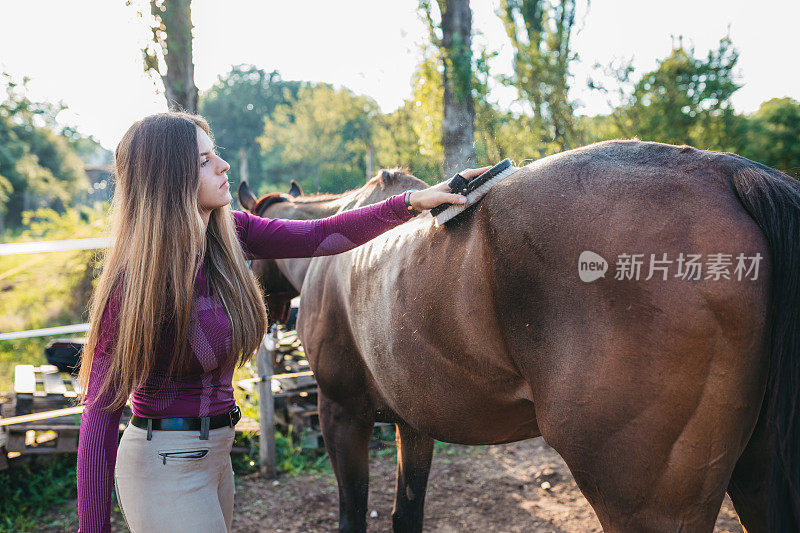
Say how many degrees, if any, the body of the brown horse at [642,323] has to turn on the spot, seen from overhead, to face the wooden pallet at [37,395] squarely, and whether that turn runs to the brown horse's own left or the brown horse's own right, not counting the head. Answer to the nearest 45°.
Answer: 0° — it already faces it

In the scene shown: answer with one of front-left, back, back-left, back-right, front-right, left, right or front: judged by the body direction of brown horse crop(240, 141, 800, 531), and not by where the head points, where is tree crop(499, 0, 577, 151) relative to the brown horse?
front-right

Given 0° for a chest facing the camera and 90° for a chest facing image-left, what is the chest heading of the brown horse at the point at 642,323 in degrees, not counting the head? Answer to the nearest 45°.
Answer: approximately 135°

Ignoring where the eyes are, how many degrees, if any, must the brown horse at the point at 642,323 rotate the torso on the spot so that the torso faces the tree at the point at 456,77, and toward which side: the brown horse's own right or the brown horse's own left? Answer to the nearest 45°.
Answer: approximately 45° to the brown horse's own right

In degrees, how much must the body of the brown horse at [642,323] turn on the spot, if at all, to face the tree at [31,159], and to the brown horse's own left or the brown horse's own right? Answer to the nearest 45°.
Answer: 0° — it already faces it

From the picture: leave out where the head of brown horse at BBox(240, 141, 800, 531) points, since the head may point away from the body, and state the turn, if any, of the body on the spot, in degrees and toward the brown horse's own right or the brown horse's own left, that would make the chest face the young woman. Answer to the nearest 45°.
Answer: approximately 45° to the brown horse's own left

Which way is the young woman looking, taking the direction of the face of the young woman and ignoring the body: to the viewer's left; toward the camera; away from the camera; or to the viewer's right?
to the viewer's right

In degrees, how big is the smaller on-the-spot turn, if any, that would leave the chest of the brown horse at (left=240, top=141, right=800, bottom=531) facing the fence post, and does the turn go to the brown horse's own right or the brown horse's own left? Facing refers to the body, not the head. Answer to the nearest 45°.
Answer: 0° — it already faces it
